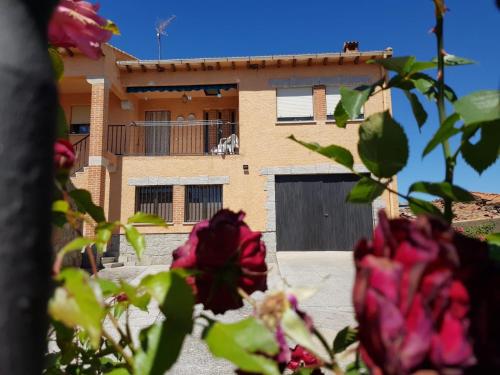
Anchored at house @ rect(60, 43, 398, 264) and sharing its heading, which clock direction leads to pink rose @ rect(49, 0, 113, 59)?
The pink rose is roughly at 12 o'clock from the house.

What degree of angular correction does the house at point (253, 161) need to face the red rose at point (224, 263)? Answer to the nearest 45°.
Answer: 0° — it already faces it

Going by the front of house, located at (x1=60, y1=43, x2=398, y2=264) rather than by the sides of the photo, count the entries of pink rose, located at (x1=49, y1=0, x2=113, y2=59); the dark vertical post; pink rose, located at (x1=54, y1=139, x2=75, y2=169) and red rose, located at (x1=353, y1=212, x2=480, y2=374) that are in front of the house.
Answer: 4

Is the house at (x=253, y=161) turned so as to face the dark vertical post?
yes

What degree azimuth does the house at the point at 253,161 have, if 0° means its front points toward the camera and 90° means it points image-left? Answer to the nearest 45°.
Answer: approximately 0°

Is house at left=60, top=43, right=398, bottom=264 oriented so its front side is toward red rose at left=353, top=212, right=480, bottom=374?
yes

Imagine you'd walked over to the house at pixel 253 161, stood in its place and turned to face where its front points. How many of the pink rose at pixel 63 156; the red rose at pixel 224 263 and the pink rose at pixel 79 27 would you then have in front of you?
3
